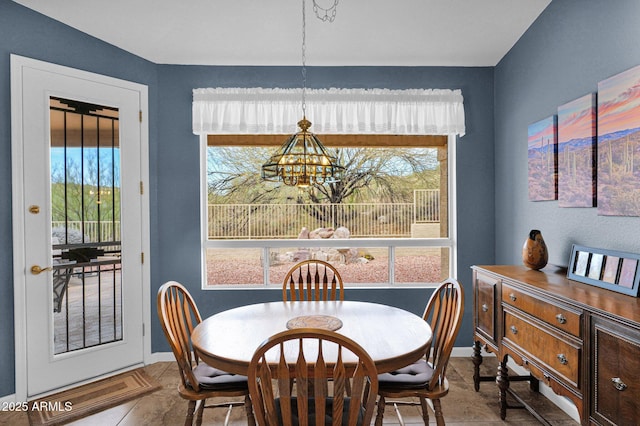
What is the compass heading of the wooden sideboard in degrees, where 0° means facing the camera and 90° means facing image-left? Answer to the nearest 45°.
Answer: approximately 45°

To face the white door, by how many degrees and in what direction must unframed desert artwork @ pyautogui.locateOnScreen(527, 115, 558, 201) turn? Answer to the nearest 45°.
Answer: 0° — it already faces it

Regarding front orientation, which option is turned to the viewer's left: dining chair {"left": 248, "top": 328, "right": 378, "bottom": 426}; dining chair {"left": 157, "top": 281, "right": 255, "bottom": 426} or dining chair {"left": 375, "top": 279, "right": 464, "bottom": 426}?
dining chair {"left": 375, "top": 279, "right": 464, "bottom": 426}

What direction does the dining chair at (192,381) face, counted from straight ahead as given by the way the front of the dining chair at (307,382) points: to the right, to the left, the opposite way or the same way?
to the right

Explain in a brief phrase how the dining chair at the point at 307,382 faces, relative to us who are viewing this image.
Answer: facing away from the viewer

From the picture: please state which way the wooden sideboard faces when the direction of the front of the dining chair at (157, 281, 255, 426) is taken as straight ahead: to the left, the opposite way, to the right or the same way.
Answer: the opposite way

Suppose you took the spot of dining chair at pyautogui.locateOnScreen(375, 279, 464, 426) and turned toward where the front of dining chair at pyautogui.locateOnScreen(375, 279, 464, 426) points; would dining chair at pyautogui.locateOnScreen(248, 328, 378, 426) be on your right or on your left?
on your left

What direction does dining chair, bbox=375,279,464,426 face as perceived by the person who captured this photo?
facing to the left of the viewer

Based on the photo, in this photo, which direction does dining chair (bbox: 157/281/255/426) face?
to the viewer's right

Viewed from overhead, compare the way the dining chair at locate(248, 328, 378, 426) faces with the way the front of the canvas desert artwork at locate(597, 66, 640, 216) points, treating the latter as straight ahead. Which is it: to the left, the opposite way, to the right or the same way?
to the right
